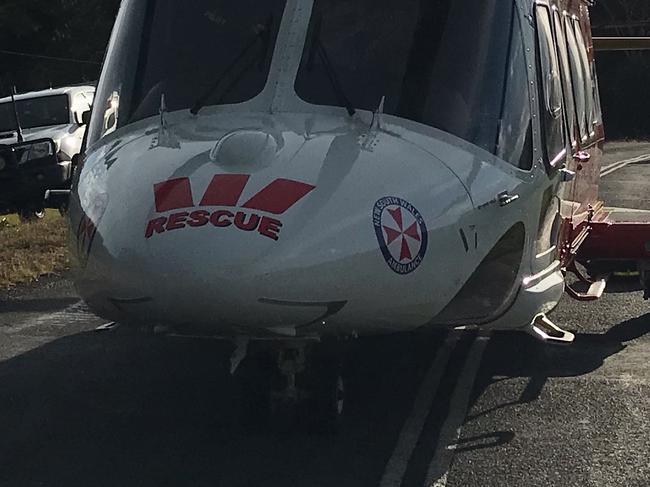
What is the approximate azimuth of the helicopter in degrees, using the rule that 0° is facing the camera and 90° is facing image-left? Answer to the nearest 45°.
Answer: approximately 0°

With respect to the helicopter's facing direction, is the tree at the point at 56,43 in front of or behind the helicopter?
behind

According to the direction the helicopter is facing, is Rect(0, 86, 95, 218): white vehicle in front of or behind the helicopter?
behind
